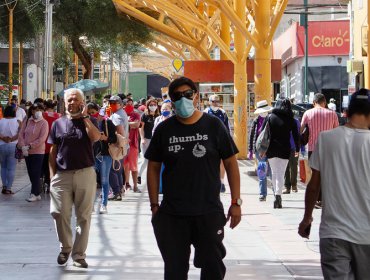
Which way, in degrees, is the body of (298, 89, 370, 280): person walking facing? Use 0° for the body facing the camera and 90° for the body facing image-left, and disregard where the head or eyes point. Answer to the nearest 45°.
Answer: approximately 180°

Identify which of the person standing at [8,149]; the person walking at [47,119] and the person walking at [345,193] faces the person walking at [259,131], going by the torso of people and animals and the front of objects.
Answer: the person walking at [345,193]

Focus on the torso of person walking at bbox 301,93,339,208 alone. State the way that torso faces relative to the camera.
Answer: away from the camera

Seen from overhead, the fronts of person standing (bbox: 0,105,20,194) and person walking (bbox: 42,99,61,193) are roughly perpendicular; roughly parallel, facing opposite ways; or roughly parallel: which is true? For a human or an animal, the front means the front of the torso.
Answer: roughly parallel

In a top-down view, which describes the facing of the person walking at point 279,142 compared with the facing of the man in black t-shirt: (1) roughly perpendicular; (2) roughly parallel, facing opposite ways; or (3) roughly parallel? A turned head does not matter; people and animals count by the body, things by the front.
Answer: roughly parallel, facing opposite ways

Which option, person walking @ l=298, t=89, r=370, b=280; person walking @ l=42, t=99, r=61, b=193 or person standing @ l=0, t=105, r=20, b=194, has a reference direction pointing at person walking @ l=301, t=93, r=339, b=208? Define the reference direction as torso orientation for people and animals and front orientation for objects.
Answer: person walking @ l=298, t=89, r=370, b=280

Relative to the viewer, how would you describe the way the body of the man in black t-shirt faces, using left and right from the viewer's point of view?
facing the viewer

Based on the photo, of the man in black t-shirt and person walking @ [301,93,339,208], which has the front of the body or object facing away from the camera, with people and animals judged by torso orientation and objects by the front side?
the person walking
